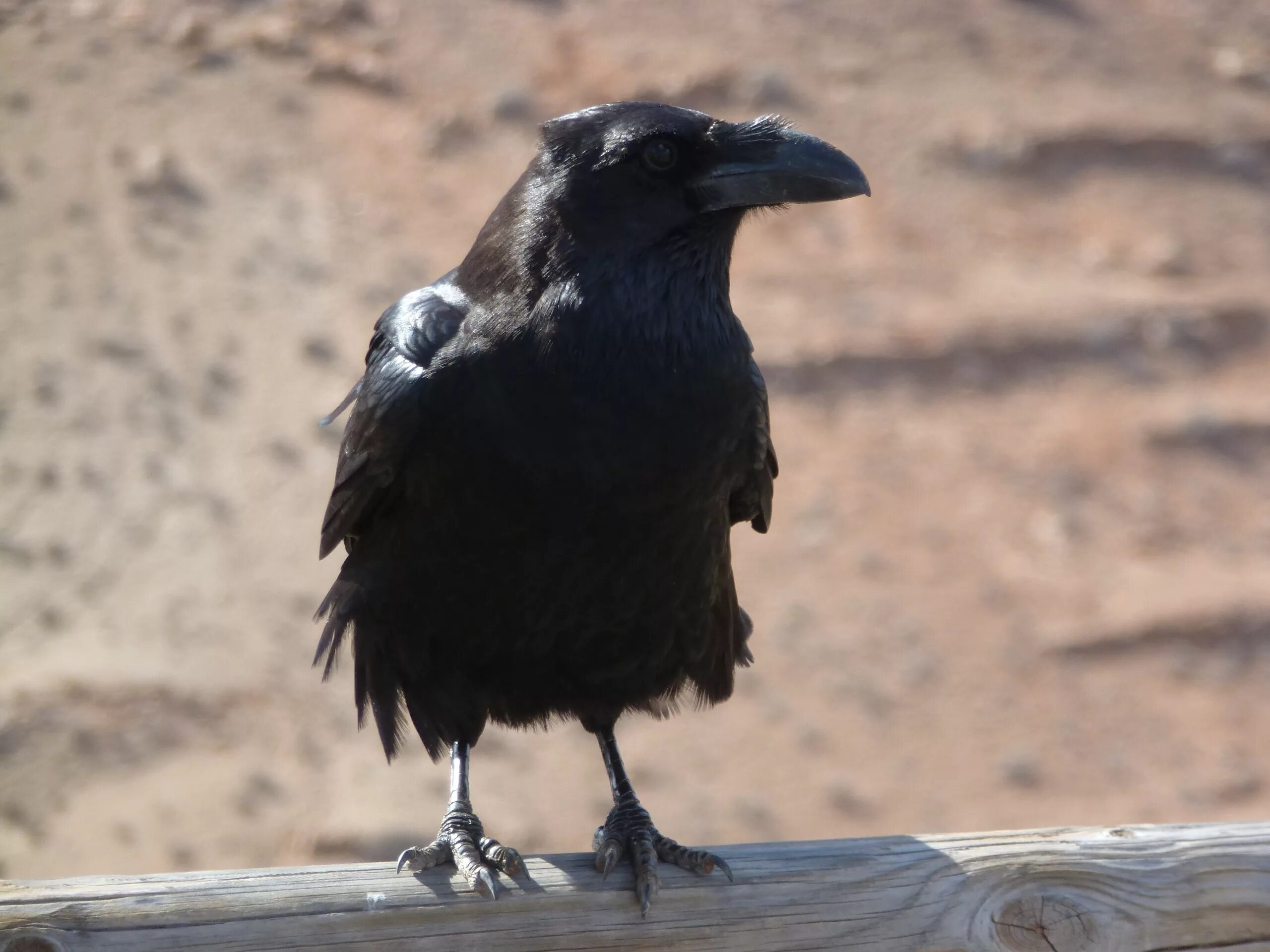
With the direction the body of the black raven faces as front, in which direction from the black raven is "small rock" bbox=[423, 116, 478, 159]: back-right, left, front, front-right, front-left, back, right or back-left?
back-left

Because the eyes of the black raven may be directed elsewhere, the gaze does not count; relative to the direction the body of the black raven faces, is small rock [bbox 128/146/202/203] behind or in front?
behind

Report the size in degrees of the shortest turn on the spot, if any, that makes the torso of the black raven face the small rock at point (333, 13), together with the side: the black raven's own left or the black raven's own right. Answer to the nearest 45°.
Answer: approximately 135° to the black raven's own left

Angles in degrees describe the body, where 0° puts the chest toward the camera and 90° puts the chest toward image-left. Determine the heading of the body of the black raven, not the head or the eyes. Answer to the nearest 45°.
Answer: approximately 315°

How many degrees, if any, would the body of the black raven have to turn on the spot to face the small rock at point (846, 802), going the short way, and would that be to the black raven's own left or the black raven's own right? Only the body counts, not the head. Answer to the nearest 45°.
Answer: approximately 135° to the black raven's own left

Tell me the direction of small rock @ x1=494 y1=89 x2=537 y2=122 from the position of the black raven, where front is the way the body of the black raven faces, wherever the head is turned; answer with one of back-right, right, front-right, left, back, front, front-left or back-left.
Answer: back-left

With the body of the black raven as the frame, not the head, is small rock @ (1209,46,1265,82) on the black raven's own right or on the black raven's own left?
on the black raven's own left

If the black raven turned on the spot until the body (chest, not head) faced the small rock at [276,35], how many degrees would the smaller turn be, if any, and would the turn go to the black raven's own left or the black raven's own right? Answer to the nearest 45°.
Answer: approximately 135° to the black raven's own left
